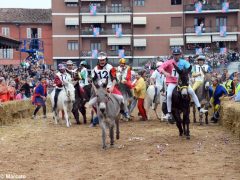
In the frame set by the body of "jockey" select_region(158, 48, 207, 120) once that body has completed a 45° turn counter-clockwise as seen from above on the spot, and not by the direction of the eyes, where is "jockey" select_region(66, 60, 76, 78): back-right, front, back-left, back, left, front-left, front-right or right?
back

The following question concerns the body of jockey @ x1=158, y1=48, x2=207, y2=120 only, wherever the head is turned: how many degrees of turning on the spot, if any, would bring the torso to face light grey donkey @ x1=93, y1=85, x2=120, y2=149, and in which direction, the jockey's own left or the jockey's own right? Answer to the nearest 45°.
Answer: approximately 45° to the jockey's own right

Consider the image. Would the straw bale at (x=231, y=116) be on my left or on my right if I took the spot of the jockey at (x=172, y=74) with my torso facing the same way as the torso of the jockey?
on my left

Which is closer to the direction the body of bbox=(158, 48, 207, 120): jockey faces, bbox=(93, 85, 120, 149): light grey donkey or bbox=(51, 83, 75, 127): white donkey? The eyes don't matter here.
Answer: the light grey donkey

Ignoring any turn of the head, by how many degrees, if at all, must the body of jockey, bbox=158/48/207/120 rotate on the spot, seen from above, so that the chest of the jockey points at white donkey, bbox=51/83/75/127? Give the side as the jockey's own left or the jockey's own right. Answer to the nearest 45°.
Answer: approximately 135° to the jockey's own right

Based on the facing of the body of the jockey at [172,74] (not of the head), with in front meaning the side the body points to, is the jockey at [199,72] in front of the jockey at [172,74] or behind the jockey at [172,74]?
behind

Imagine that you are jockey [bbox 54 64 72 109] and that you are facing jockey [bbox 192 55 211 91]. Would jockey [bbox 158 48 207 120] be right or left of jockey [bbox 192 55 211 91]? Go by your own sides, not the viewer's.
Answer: right

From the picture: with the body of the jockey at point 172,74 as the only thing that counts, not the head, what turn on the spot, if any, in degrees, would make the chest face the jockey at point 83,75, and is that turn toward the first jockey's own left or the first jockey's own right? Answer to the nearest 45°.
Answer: approximately 135° to the first jockey's own right

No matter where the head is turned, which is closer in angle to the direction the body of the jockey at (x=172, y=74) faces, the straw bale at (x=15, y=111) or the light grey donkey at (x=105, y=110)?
the light grey donkey

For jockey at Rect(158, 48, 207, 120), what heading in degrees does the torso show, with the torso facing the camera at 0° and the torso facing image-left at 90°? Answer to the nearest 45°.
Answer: approximately 0°
